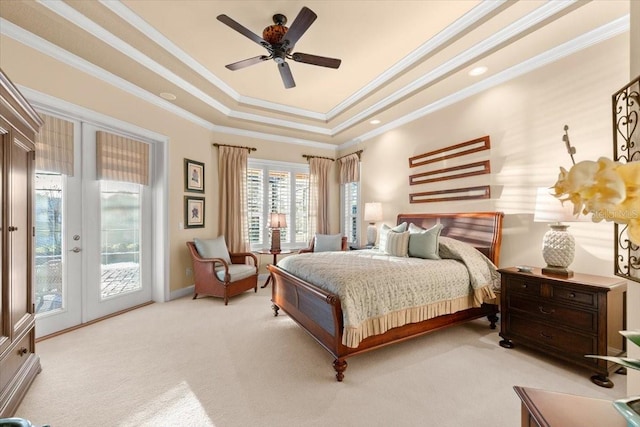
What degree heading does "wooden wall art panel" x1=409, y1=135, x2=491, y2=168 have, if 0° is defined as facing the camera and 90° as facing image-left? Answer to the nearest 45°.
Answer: approximately 45°

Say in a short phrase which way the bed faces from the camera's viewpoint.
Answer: facing the viewer and to the left of the viewer

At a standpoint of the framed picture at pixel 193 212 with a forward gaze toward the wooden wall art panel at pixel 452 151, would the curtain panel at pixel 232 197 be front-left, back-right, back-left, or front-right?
front-left

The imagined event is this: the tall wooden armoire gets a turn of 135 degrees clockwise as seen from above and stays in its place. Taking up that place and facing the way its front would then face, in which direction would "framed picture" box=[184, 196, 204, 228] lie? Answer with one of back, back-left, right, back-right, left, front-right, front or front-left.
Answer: back

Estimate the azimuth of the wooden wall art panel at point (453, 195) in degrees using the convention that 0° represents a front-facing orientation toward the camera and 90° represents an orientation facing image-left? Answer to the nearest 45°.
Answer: approximately 45°

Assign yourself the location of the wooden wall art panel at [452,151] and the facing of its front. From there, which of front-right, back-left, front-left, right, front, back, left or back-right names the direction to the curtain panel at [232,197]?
front-right

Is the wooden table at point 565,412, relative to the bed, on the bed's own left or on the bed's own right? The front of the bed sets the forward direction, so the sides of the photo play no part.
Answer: on the bed's own left

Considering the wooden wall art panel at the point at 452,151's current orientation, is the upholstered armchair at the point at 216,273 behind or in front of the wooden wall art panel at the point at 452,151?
in front

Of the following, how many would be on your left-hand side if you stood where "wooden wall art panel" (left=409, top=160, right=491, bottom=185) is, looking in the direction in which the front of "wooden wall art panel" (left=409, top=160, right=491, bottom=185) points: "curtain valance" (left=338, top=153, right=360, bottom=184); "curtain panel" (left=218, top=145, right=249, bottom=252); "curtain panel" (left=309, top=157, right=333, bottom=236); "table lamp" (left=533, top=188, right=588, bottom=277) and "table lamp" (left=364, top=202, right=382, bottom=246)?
1

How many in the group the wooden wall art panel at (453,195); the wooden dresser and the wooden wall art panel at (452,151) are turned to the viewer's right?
0

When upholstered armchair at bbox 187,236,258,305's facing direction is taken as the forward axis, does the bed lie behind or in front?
in front

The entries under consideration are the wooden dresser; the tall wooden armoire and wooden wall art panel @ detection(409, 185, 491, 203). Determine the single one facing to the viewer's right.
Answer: the tall wooden armoire

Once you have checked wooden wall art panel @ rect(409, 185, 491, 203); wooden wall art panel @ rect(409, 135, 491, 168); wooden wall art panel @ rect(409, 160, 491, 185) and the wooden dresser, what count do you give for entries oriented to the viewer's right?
0

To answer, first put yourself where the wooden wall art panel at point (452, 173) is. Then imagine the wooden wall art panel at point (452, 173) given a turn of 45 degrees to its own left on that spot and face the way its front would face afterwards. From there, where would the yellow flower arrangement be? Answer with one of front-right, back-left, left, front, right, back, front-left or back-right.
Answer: front

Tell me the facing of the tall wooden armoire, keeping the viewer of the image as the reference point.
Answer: facing to the right of the viewer

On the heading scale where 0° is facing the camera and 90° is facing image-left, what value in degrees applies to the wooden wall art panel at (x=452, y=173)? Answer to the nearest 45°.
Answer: approximately 45°

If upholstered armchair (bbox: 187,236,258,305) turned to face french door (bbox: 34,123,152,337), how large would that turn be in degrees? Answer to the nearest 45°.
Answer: approximately 135° to its right

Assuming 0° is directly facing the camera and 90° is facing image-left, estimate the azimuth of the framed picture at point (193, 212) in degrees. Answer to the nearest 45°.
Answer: approximately 315°

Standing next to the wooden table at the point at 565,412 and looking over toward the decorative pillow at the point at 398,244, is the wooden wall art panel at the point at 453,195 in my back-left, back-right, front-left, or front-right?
front-right

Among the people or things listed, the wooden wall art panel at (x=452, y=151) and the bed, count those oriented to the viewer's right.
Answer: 0

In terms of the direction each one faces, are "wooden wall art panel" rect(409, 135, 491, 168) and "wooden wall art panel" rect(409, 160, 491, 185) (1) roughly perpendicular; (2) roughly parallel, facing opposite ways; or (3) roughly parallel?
roughly parallel
